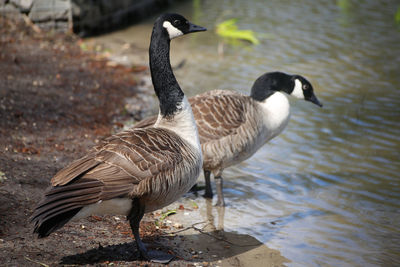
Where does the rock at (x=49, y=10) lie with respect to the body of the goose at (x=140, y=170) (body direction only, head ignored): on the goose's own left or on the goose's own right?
on the goose's own left

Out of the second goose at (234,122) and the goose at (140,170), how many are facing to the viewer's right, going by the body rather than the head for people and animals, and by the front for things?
2

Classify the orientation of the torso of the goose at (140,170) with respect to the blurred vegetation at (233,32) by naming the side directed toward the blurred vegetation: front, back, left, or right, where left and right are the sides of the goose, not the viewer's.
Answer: left

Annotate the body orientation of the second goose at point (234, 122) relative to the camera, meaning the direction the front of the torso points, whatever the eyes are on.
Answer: to the viewer's right

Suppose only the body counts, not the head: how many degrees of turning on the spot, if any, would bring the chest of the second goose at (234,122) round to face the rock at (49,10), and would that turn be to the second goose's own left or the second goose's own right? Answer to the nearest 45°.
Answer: approximately 135° to the second goose's own left

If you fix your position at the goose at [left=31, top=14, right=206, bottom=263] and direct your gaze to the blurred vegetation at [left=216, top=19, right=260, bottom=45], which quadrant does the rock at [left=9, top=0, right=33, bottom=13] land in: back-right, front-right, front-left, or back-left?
front-left

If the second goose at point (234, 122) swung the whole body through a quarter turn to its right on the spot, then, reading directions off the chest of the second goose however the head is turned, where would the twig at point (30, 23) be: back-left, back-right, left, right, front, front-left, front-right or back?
back-right

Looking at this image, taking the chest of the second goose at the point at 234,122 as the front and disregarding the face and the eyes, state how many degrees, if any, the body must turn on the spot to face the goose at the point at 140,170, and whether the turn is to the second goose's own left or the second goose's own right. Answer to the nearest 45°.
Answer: approximately 90° to the second goose's own right

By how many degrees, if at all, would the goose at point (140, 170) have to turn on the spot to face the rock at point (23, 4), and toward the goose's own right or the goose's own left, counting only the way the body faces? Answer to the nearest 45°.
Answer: approximately 90° to the goose's own left

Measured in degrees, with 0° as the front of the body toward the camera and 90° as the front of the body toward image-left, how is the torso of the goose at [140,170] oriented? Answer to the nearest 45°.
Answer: approximately 270°

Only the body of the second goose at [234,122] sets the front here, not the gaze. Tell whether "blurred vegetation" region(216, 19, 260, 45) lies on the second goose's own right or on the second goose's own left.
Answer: on the second goose's own left
